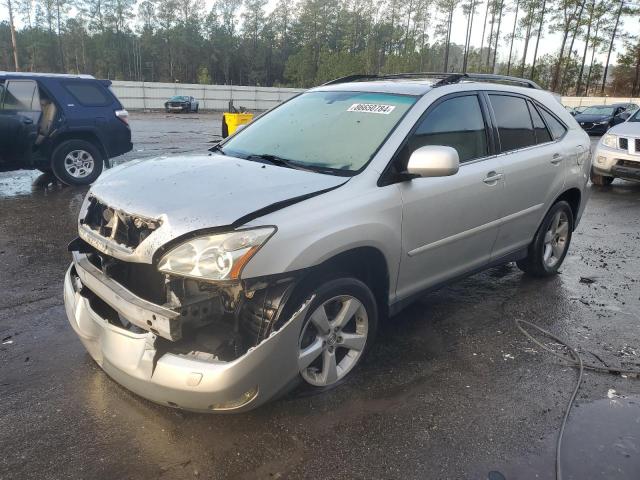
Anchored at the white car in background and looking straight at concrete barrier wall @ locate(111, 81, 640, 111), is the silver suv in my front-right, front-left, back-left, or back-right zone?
back-left

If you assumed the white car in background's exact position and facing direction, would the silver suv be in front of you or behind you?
in front

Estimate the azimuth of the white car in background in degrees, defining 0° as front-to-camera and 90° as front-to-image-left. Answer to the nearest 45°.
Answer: approximately 45°

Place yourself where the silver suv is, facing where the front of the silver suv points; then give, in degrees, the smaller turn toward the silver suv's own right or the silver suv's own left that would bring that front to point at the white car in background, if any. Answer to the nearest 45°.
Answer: approximately 180°

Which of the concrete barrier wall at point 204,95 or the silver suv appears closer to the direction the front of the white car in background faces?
the silver suv

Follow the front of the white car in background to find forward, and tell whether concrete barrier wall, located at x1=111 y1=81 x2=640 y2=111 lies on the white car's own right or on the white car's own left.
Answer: on the white car's own right

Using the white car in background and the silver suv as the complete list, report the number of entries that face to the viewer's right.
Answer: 0

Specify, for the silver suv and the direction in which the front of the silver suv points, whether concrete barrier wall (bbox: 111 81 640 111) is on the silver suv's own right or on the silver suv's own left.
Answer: on the silver suv's own right
